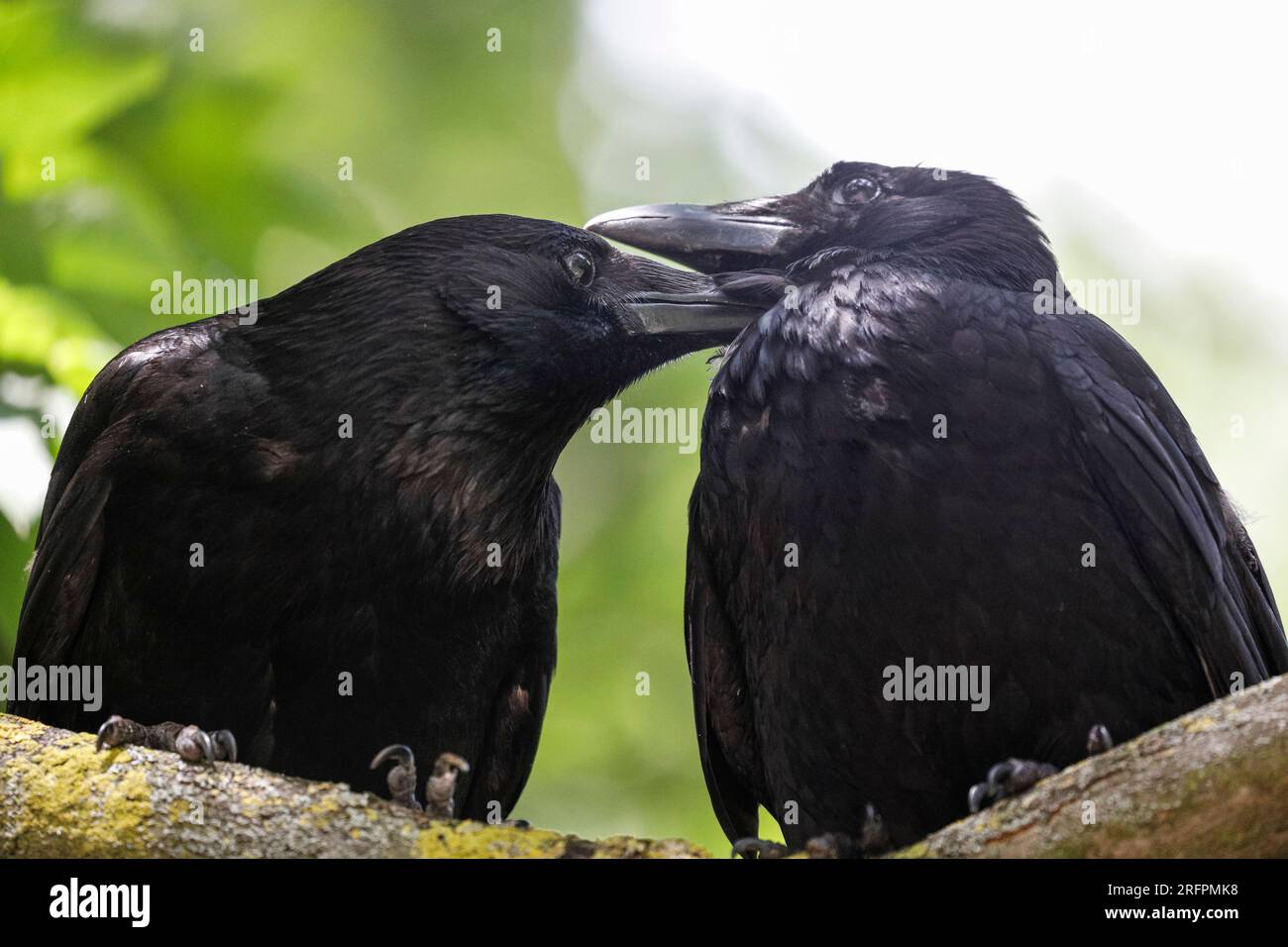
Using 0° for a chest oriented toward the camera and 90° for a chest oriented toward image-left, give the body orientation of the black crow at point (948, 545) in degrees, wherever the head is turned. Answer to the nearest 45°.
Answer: approximately 45°

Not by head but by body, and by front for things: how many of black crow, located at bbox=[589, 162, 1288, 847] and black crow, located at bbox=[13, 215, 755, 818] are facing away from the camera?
0

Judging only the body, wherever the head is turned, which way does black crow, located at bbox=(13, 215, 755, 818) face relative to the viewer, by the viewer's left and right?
facing the viewer and to the right of the viewer
